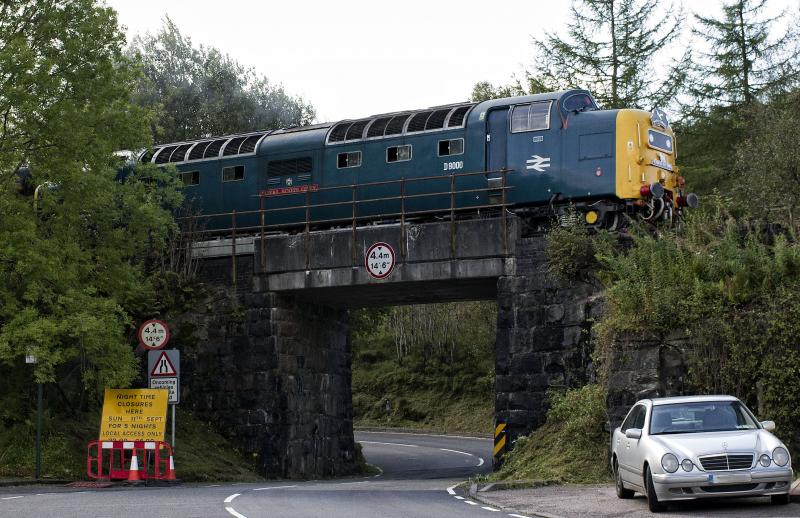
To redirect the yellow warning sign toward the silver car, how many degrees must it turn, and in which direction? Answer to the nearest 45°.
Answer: approximately 45° to its left

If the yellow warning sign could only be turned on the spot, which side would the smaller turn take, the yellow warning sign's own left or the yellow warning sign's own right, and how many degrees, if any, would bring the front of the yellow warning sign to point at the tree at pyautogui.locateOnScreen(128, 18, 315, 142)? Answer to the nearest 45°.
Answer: approximately 180°

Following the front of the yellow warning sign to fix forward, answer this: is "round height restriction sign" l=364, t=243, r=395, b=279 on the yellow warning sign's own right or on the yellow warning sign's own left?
on the yellow warning sign's own left

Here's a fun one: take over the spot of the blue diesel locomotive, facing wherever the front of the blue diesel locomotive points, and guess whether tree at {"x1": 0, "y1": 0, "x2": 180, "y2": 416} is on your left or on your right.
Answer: on your right

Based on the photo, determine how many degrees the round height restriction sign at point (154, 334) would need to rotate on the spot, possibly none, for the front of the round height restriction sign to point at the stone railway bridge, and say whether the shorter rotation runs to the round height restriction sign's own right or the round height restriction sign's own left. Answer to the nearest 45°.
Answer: approximately 135° to the round height restriction sign's own left

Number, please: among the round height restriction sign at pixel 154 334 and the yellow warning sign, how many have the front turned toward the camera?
2

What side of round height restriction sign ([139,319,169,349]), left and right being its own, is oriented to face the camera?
front

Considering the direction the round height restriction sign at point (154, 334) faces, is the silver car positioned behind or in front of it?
in front

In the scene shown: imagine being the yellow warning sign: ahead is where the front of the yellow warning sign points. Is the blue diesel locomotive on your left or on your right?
on your left

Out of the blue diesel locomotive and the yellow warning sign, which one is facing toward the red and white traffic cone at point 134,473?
the yellow warning sign

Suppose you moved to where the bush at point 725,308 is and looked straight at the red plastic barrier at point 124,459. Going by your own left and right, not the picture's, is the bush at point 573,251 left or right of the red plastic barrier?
right

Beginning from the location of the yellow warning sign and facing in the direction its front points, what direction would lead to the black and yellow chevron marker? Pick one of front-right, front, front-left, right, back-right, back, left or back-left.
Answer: left
